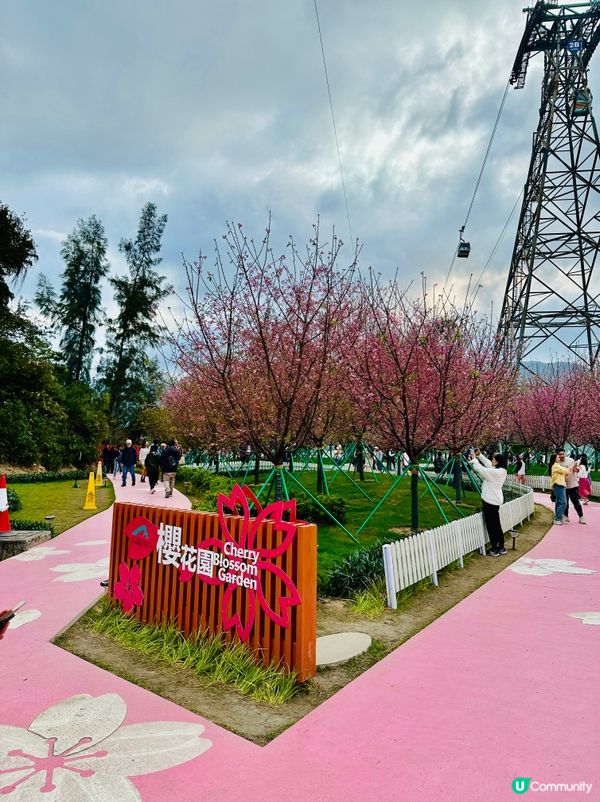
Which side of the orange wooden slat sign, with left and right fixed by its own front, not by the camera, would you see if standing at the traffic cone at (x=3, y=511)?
right

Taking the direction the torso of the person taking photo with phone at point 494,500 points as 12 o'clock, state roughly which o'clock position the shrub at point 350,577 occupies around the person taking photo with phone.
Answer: The shrub is roughly at 10 o'clock from the person taking photo with phone.

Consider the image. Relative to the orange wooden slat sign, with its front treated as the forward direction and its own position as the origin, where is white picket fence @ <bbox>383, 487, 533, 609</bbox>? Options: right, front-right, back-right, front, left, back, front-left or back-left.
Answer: back

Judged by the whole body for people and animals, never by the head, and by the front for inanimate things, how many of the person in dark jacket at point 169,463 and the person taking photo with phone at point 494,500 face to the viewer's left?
1

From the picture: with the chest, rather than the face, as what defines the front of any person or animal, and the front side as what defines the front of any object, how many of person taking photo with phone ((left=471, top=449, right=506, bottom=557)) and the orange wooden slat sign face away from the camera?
0

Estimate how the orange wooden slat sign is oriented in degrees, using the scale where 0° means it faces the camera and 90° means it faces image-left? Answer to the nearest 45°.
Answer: approximately 45°

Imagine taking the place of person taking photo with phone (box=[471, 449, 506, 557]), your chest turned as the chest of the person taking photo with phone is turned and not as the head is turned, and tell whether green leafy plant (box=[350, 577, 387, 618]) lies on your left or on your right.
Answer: on your left

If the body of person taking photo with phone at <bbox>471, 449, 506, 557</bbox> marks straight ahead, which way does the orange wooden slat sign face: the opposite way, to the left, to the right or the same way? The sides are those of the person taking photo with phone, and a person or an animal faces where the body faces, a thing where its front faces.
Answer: to the left

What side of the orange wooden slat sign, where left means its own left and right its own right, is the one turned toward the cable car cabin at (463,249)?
back

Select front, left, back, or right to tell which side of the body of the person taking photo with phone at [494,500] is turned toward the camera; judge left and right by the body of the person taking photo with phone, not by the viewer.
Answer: left
